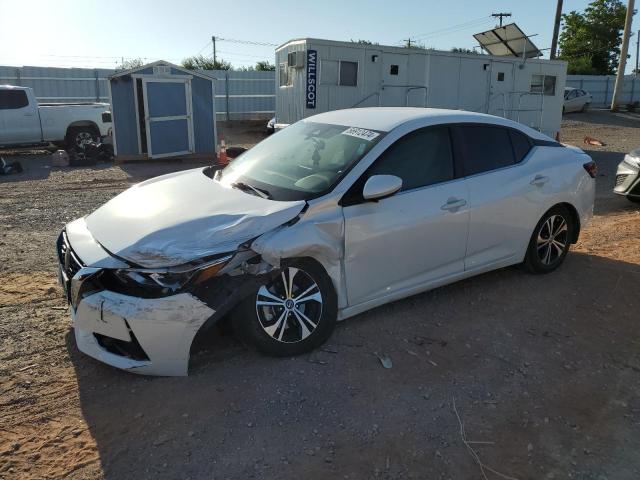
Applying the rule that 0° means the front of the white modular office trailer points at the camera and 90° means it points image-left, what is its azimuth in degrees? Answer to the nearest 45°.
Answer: approximately 0°

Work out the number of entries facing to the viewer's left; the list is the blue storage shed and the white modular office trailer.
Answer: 0

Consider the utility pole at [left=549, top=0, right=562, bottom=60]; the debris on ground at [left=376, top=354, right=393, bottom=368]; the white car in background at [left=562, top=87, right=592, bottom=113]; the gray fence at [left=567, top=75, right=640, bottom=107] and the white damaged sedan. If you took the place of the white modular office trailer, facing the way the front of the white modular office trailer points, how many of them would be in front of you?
2

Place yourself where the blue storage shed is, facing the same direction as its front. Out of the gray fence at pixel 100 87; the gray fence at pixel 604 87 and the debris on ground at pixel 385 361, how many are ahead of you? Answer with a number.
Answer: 1

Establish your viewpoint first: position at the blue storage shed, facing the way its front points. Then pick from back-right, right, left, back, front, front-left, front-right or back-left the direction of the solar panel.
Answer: left

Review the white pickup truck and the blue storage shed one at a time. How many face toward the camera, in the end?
1

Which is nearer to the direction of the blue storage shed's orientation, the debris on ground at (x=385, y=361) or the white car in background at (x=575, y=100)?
the debris on ground
